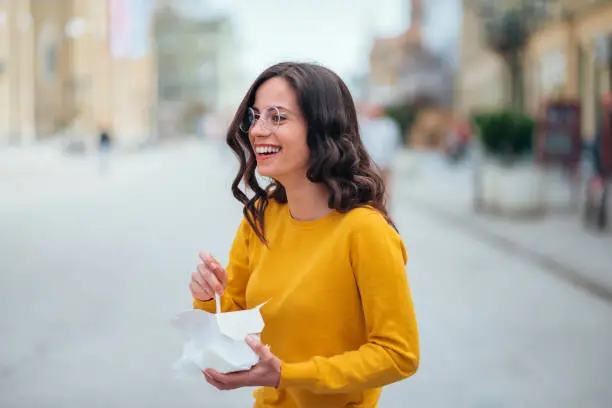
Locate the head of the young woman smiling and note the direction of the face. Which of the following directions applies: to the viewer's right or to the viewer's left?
to the viewer's left

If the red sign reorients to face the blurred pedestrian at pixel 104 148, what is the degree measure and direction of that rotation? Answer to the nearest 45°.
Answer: approximately 135° to its right

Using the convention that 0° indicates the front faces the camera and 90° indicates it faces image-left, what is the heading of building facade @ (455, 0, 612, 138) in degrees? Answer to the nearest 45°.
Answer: approximately 45°

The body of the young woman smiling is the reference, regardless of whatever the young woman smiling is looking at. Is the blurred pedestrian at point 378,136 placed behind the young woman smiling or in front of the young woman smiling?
behind

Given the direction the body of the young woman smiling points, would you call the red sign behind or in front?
behind
